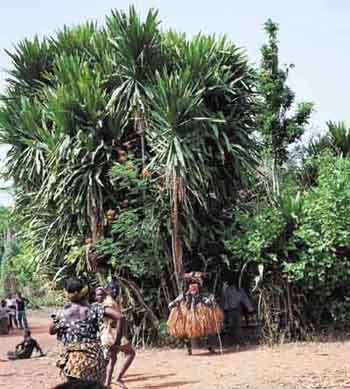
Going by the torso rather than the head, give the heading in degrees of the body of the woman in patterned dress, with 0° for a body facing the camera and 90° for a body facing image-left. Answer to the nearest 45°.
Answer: approximately 180°

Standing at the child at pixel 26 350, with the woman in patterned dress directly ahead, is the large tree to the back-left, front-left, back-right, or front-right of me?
back-left

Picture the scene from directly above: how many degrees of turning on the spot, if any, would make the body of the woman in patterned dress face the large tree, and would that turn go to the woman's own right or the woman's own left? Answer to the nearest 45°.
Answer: approximately 45° to the woman's own right
